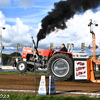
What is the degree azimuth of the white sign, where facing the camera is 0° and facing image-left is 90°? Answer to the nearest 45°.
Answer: approximately 0°

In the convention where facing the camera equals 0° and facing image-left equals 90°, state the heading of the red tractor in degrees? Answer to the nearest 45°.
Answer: approximately 90°
